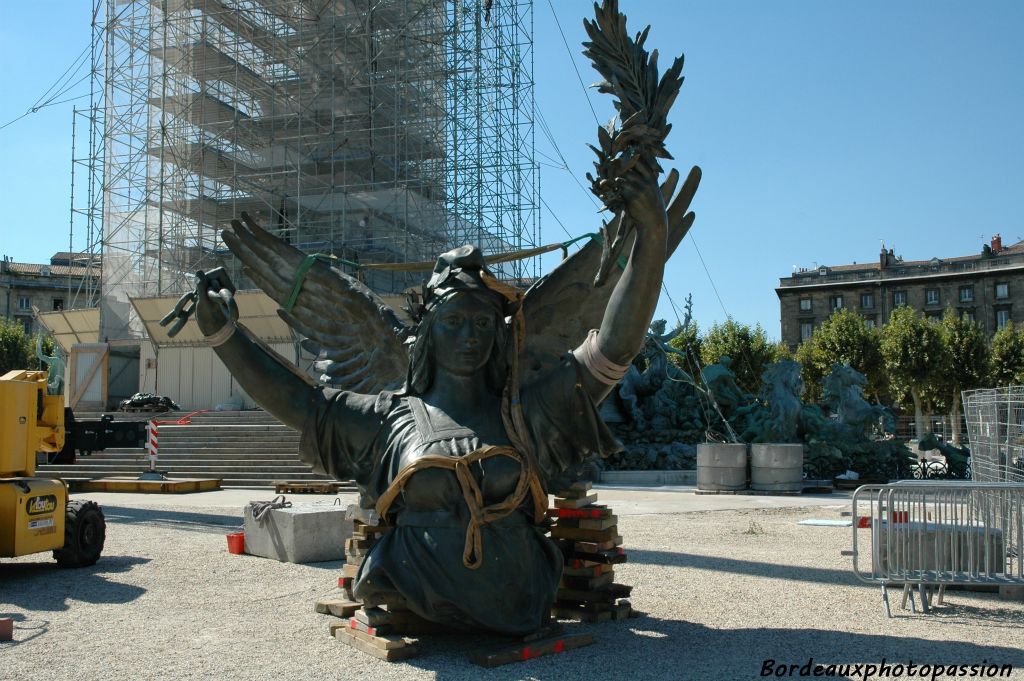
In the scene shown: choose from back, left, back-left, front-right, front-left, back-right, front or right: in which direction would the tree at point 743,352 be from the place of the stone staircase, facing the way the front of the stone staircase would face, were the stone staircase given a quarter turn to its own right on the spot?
back-right

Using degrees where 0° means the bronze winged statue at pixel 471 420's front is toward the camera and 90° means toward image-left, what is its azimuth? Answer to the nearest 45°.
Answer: approximately 0°

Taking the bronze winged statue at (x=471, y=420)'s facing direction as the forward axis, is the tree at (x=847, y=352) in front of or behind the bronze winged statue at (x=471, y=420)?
behind

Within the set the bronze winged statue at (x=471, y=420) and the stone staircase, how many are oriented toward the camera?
2

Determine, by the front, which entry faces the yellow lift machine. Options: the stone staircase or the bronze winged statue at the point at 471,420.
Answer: the stone staircase

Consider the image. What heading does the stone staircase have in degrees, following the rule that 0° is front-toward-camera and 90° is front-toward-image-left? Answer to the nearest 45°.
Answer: approximately 0°

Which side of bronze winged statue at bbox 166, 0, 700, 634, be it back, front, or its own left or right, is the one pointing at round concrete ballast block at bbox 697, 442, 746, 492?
back

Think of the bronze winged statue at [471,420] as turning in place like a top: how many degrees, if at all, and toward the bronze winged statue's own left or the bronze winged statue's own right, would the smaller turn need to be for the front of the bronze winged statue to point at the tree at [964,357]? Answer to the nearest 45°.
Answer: approximately 135° to the bronze winged statue's own left
